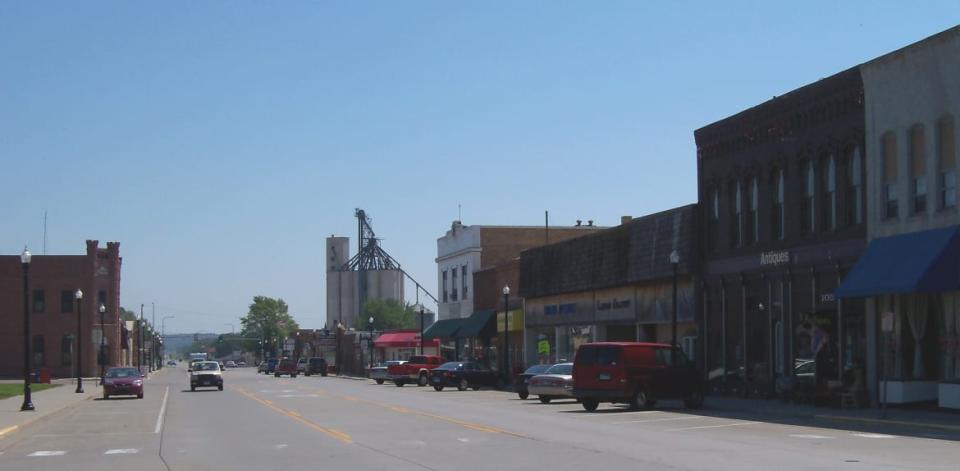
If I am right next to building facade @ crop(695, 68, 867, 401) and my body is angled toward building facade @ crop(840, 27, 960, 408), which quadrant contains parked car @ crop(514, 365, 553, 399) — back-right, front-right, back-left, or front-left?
back-right

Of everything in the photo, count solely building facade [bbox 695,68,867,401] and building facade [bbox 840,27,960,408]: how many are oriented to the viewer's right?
0

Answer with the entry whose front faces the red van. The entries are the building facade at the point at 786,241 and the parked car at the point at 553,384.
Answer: the building facade

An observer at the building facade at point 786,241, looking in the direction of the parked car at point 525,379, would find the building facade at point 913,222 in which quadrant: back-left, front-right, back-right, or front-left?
back-left

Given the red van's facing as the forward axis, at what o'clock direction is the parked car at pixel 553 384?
The parked car is roughly at 10 o'clock from the red van.

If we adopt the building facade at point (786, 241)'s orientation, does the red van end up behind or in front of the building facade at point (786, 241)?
in front

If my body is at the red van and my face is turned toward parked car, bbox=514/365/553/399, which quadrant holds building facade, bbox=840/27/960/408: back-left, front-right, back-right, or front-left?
back-right

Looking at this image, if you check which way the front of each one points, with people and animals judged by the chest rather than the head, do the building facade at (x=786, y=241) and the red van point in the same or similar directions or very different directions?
very different directions

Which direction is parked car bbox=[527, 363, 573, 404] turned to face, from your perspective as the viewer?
facing away from the viewer and to the right of the viewer
